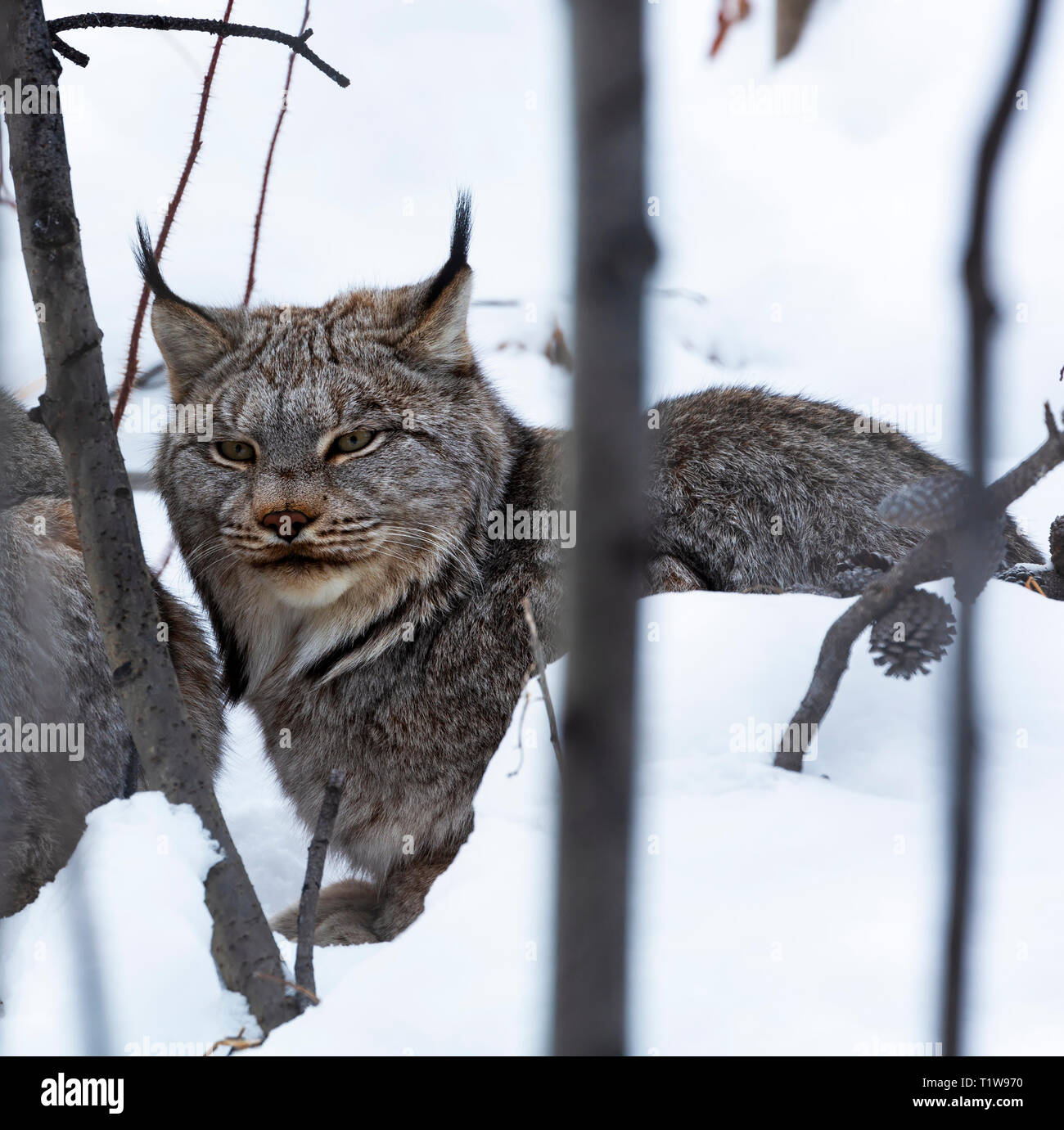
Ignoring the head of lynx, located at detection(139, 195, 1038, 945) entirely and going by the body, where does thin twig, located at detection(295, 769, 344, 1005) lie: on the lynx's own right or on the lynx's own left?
on the lynx's own left

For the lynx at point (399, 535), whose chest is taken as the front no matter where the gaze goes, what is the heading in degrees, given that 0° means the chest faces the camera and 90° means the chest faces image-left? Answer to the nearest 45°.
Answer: approximately 45°

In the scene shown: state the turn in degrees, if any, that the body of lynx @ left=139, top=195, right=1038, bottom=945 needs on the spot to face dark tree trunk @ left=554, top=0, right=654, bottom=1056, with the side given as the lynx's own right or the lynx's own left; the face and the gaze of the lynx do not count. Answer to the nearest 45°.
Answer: approximately 45° to the lynx's own left

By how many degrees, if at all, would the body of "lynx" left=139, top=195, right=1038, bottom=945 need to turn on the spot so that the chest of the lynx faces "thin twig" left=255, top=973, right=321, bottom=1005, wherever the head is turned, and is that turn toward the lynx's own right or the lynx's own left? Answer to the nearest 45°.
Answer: approximately 45° to the lynx's own left

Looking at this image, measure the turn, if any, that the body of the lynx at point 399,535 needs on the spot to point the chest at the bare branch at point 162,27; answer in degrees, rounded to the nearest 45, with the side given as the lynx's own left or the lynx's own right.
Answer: approximately 45° to the lynx's own left

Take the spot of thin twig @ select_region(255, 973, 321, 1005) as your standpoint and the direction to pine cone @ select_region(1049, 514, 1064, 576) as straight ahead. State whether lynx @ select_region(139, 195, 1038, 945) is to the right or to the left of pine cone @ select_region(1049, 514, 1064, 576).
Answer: left

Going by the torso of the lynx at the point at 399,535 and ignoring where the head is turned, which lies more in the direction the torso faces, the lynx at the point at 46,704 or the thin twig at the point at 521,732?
the lynx

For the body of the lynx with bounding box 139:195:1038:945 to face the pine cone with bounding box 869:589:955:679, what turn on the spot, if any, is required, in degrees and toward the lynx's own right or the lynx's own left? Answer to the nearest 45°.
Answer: approximately 90° to the lynx's own left

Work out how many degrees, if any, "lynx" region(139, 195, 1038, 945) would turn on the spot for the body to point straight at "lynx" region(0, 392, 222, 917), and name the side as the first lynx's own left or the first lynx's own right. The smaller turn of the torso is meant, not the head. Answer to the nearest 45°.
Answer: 0° — it already faces it
